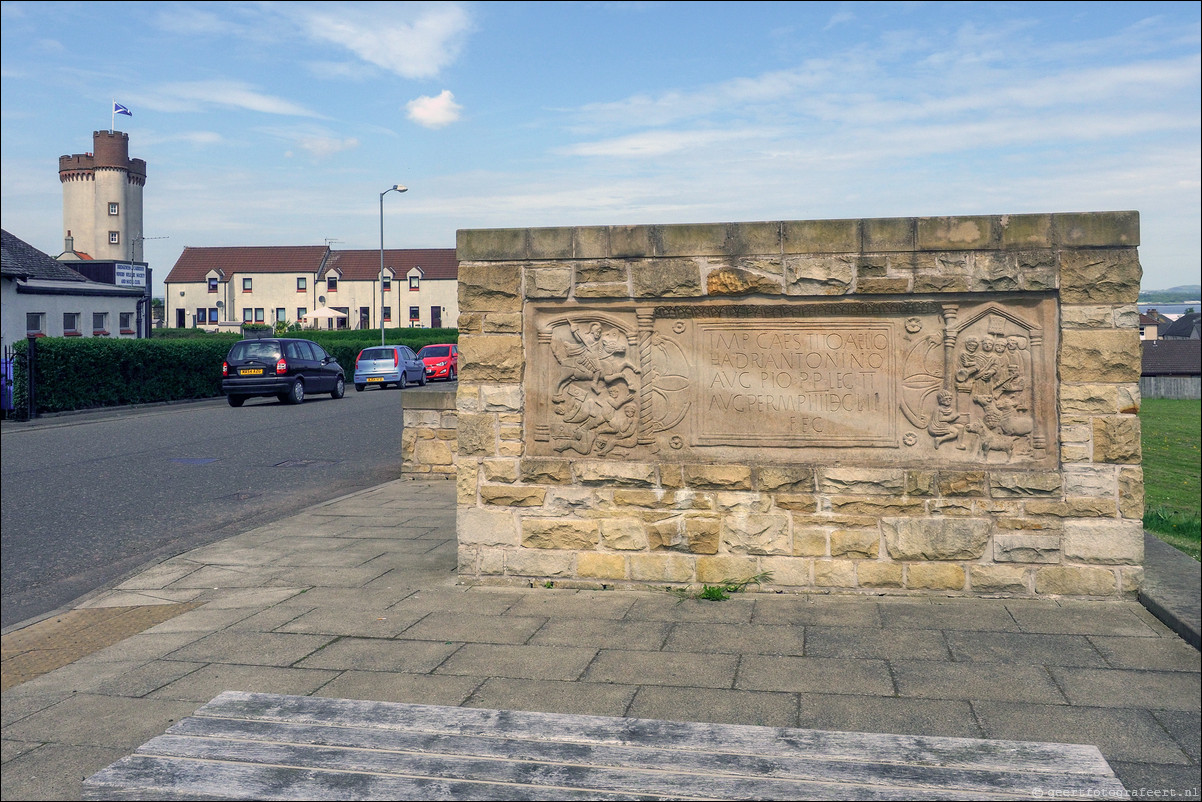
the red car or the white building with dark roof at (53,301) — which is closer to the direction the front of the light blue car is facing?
the red car

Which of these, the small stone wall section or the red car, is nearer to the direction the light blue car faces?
the red car

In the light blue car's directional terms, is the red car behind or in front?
in front

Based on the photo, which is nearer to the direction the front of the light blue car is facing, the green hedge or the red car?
the red car

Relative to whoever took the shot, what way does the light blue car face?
facing away from the viewer and to the right of the viewer

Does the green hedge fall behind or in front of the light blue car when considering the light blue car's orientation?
behind

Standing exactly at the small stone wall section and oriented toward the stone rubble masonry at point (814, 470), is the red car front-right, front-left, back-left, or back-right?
back-left

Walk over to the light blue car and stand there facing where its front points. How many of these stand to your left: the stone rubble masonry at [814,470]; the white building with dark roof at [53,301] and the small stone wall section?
1

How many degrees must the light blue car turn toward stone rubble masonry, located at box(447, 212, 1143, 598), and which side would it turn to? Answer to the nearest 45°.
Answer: approximately 135° to its right

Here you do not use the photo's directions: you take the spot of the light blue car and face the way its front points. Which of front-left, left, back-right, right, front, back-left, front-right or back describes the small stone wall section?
back-right

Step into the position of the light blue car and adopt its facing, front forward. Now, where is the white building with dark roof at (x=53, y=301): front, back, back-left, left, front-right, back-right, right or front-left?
left
